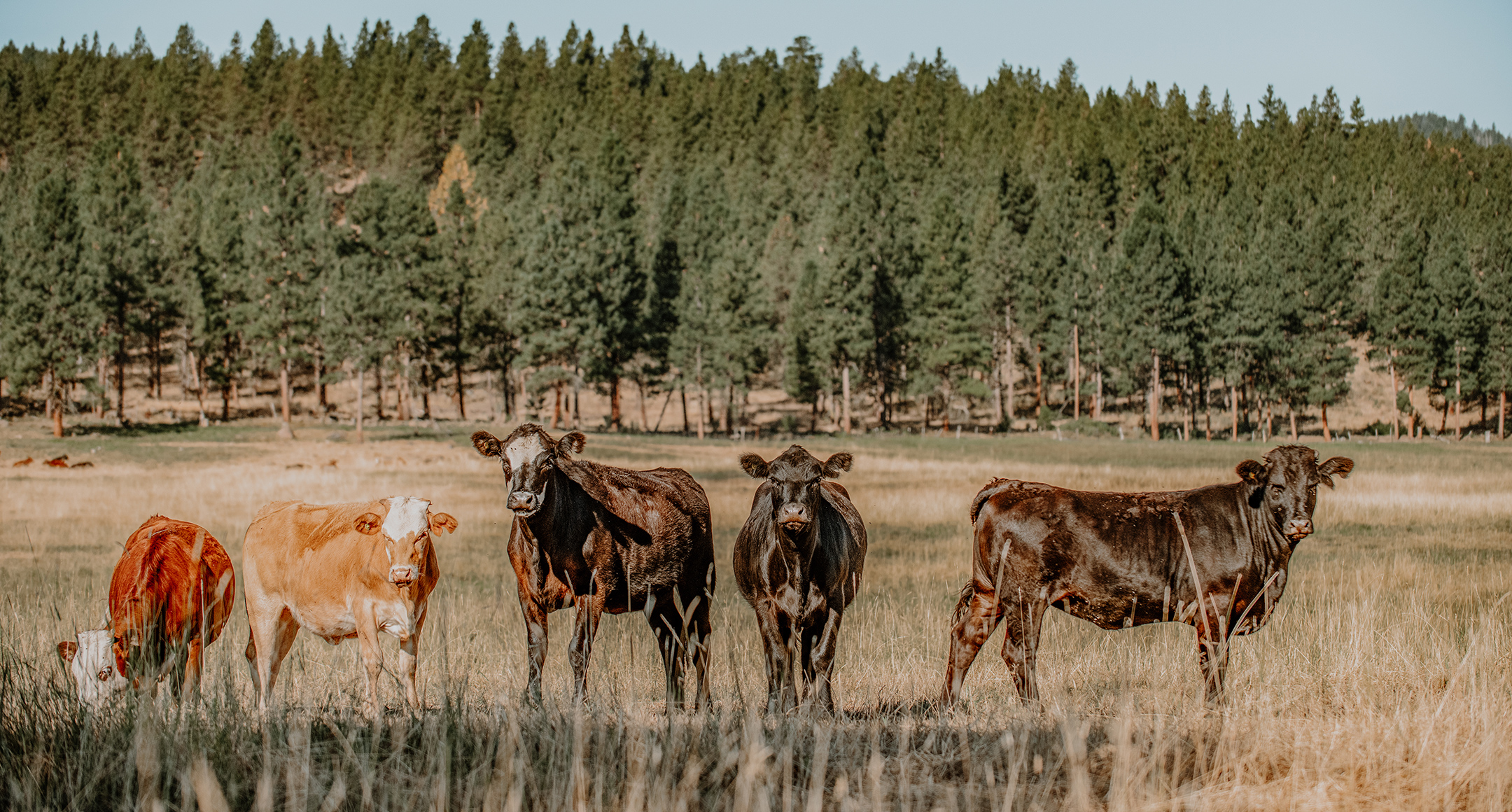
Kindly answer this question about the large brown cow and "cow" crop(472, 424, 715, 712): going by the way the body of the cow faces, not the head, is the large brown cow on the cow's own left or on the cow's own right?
on the cow's own left

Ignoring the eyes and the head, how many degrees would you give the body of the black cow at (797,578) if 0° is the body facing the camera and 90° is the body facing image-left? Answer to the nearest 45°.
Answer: approximately 0°

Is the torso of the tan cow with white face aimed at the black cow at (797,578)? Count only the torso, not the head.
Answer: yes

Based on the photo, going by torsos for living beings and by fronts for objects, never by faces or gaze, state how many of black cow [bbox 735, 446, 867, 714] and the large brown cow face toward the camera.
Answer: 1

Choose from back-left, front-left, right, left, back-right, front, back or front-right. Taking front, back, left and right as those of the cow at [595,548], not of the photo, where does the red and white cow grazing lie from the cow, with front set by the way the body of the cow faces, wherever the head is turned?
front-right

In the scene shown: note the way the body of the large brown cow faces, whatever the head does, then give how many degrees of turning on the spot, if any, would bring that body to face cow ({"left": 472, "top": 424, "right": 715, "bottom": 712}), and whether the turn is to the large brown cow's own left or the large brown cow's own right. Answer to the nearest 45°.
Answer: approximately 180°

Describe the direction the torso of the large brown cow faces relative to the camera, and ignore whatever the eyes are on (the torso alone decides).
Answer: to the viewer's right

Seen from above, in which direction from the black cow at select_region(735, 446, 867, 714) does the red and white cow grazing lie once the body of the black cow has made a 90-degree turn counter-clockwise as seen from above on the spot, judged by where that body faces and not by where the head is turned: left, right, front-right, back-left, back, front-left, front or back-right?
back

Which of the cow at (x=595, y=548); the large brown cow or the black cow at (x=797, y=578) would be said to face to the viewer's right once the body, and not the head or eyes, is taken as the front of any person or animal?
the large brown cow

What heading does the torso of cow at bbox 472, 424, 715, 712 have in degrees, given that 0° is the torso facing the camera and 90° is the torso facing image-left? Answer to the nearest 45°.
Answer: approximately 45°
